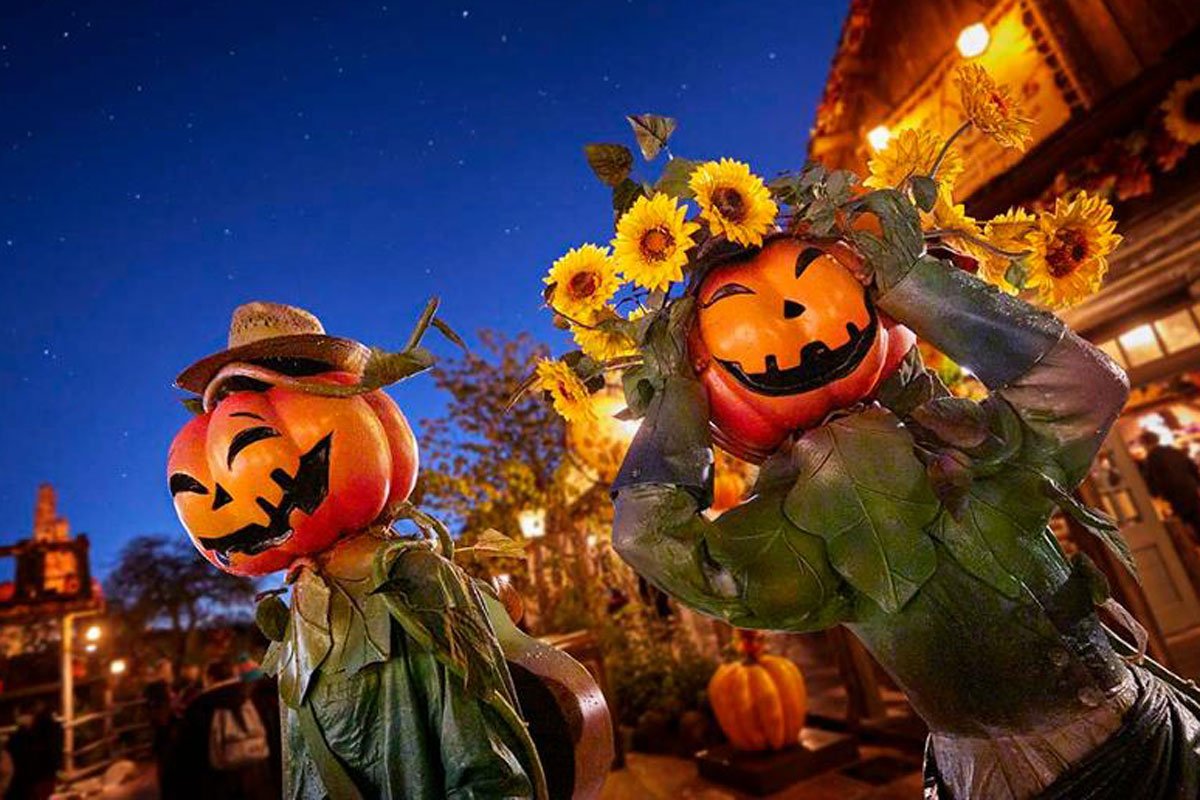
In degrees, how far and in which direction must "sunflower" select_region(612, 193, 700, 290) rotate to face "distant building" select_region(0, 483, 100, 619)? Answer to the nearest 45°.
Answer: approximately 135° to its right

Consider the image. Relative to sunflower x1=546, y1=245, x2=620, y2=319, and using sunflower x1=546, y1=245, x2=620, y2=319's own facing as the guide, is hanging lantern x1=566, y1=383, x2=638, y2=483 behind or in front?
behind

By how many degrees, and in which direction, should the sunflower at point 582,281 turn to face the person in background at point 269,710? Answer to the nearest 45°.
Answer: approximately 135° to its right

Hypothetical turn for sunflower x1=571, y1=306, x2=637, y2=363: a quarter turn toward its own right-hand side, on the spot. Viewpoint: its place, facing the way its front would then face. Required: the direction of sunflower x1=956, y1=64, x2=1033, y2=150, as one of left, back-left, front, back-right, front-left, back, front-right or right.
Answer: back

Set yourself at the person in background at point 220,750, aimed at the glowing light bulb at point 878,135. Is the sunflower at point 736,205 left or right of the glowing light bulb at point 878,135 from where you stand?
right

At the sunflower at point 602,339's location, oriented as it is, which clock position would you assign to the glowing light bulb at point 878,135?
The glowing light bulb is roughly at 7 o'clock from the sunflower.

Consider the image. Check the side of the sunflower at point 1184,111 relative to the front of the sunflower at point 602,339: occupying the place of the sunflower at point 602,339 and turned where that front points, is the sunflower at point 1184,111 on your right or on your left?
on your left

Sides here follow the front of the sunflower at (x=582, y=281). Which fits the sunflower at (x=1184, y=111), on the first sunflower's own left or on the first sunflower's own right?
on the first sunflower's own left

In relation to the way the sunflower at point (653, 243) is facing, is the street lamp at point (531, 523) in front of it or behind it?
behind

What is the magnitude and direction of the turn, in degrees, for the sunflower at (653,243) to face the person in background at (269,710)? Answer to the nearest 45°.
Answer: approximately 135° to its right

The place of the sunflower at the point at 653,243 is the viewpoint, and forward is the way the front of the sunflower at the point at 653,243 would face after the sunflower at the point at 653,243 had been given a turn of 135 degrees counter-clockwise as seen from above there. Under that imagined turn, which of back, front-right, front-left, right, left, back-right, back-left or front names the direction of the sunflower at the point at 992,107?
front-right

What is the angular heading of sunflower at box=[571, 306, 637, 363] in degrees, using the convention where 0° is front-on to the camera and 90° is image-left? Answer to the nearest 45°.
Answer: approximately 0°
